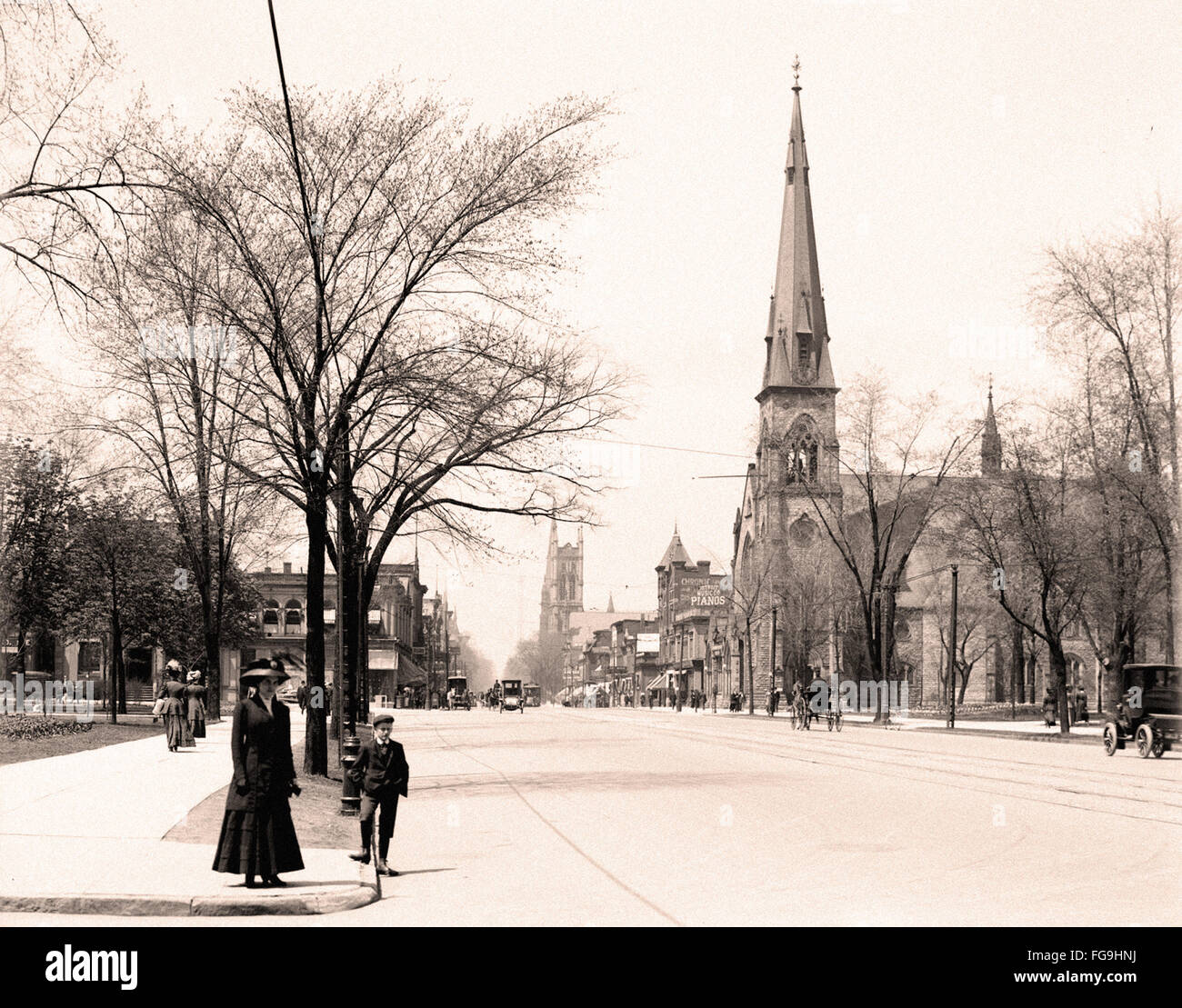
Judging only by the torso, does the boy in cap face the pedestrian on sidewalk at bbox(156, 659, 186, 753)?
no

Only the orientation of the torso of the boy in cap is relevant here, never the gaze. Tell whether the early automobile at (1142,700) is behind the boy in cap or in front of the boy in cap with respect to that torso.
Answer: behind

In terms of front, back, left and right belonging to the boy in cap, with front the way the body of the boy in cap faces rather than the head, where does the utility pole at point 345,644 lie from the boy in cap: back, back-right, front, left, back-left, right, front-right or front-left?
back

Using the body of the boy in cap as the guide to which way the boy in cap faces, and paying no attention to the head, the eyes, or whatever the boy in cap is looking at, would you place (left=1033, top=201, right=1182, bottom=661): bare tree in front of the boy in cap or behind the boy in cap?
behind

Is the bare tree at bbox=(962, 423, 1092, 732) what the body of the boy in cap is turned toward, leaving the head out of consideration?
no

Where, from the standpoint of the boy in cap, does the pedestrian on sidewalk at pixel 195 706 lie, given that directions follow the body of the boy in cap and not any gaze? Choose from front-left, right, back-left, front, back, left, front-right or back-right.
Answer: back

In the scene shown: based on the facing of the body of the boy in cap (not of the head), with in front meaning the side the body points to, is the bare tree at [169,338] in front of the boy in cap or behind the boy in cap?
behind

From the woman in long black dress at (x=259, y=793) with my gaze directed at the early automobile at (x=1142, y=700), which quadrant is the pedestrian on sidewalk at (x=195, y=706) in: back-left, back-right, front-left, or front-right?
front-left

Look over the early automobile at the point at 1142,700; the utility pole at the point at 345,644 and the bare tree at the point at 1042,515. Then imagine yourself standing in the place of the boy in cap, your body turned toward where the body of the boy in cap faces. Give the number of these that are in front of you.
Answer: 0

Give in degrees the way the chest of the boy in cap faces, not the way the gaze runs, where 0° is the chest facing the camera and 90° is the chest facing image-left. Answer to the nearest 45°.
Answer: approximately 0°

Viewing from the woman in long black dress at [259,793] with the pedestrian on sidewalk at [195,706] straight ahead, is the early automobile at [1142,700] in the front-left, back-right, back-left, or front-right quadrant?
front-right

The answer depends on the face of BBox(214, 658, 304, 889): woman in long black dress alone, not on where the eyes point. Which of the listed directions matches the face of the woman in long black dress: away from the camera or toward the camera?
toward the camera

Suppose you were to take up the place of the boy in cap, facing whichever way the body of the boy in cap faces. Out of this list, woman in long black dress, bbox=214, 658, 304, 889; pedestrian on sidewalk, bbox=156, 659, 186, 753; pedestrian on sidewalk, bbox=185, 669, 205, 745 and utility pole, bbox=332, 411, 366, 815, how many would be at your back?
3
